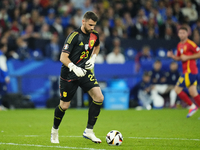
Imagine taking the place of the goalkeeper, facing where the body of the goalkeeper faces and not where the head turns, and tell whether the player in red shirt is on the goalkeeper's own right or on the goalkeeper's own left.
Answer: on the goalkeeper's own left

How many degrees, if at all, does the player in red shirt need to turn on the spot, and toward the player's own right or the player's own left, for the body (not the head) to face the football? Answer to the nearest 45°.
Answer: approximately 45° to the player's own left

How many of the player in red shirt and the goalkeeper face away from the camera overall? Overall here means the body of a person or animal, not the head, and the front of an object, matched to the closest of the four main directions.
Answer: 0

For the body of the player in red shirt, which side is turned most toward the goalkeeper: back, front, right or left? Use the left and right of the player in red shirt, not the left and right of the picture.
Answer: front

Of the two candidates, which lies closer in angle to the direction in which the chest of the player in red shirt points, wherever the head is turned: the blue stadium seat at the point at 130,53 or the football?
the football

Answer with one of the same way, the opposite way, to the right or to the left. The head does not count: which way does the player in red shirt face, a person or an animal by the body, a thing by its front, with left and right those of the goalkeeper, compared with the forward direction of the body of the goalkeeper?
to the right

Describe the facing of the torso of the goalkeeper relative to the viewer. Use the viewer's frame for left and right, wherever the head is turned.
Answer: facing the viewer and to the right of the viewer

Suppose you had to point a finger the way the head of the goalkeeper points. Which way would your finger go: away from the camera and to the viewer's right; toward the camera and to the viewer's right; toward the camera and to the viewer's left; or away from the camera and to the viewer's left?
toward the camera and to the viewer's right

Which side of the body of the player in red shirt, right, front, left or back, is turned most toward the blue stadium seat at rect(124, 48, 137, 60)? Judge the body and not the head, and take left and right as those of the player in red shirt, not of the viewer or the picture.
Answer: right

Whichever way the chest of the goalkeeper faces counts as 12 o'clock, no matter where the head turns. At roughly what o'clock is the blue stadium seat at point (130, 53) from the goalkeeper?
The blue stadium seat is roughly at 8 o'clock from the goalkeeper.

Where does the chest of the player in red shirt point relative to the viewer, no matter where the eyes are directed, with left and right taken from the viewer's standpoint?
facing the viewer and to the left of the viewer
